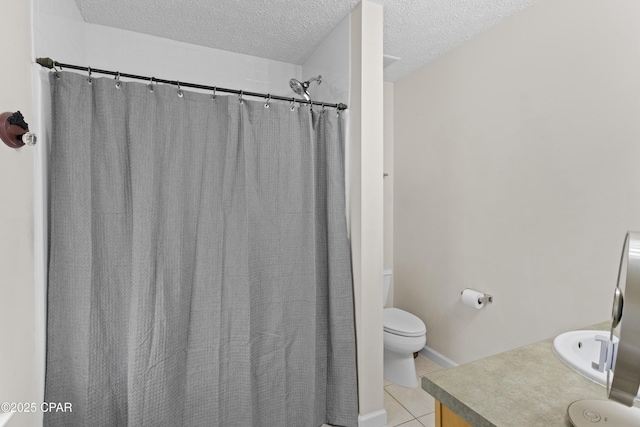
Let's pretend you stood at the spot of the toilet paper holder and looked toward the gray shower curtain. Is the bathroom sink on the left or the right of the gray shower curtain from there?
left

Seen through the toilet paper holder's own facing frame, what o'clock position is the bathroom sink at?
The bathroom sink is roughly at 10 o'clock from the toilet paper holder.

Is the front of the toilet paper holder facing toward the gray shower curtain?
yes

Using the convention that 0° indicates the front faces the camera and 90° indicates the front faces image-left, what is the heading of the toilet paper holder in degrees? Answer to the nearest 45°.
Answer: approximately 45°
